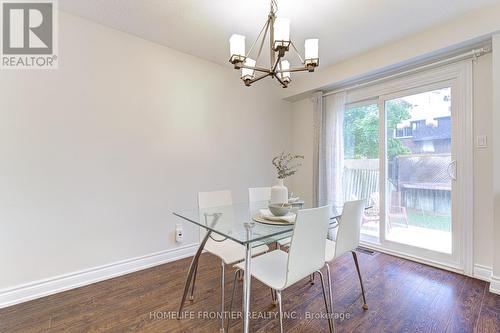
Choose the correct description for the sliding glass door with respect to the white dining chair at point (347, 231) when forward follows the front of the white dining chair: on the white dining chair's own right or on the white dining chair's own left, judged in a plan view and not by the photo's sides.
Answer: on the white dining chair's own right

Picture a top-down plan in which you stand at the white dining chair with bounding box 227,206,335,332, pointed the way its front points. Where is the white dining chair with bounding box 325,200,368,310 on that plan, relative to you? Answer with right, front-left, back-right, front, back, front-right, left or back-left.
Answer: right

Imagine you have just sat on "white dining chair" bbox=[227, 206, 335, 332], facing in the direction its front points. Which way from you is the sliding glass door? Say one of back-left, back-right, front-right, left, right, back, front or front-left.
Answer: right

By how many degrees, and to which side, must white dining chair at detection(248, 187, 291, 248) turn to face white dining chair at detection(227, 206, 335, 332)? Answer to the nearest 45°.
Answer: approximately 45° to its right

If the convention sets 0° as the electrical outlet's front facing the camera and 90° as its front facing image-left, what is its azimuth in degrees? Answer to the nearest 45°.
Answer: approximately 315°

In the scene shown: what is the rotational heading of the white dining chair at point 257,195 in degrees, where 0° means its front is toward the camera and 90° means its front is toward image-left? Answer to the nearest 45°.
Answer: approximately 315°

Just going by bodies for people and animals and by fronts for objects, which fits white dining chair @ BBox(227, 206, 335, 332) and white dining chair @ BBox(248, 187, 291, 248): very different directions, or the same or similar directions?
very different directions

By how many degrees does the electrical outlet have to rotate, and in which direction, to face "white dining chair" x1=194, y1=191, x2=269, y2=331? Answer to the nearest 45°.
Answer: approximately 45° to its right

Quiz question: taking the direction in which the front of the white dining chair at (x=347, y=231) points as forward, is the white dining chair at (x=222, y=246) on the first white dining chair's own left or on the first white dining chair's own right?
on the first white dining chair's own left

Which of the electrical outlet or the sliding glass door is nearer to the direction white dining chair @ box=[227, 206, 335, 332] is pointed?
the electrical outlet

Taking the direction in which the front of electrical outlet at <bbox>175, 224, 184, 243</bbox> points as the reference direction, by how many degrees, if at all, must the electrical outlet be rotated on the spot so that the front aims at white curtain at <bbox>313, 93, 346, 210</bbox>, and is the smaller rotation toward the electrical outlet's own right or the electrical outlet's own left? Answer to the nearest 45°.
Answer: approximately 45° to the electrical outlet's own left

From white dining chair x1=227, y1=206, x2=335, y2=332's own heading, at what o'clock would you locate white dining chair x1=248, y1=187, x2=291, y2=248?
white dining chair x1=248, y1=187, x2=291, y2=248 is roughly at 1 o'clock from white dining chair x1=227, y1=206, x2=335, y2=332.
